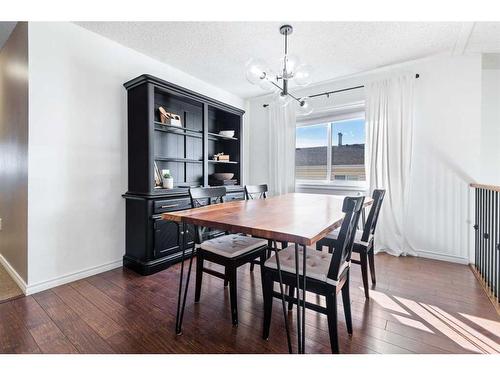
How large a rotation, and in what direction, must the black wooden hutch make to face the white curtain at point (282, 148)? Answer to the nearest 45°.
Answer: approximately 90° to its left

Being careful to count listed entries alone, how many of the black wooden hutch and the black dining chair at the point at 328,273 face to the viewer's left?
1

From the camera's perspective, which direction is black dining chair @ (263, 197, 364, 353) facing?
to the viewer's left

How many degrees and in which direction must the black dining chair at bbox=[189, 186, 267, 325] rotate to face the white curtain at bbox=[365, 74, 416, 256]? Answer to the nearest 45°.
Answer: approximately 90° to its left

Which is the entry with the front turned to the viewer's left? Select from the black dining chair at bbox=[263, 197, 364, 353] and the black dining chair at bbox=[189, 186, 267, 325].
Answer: the black dining chair at bbox=[263, 197, 364, 353]

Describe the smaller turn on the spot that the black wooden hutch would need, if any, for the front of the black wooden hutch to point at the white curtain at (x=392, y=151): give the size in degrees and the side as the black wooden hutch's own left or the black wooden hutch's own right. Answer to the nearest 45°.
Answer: approximately 45° to the black wooden hutch's own left
